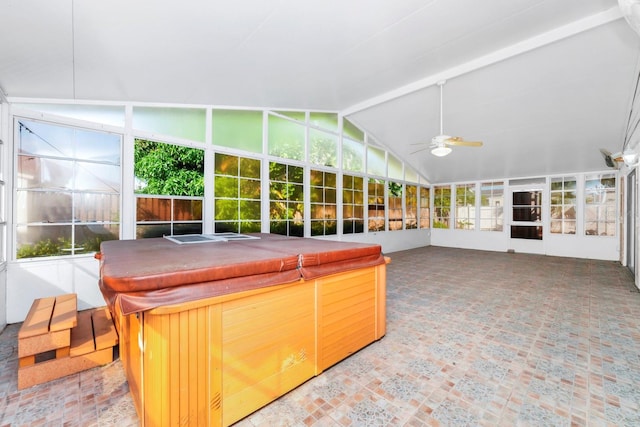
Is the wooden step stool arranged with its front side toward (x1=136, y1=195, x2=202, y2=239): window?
no

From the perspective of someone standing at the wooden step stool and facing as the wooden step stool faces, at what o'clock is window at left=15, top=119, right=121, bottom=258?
The window is roughly at 9 o'clock from the wooden step stool.

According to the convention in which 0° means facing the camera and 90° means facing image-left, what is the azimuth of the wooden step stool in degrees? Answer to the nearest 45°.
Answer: approximately 270°

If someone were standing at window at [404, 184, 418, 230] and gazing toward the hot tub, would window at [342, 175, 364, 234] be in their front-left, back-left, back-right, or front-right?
front-right

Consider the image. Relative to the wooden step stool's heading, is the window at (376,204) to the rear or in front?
in front

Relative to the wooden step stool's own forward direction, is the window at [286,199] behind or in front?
in front

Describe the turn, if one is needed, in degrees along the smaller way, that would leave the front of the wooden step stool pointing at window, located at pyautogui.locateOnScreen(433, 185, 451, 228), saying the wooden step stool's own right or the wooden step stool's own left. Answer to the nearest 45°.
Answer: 0° — it already faces it

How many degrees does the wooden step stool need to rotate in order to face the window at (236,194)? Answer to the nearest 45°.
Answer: approximately 45° to its left

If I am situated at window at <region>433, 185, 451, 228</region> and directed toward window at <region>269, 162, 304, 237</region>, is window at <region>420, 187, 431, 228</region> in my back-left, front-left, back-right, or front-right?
front-right
